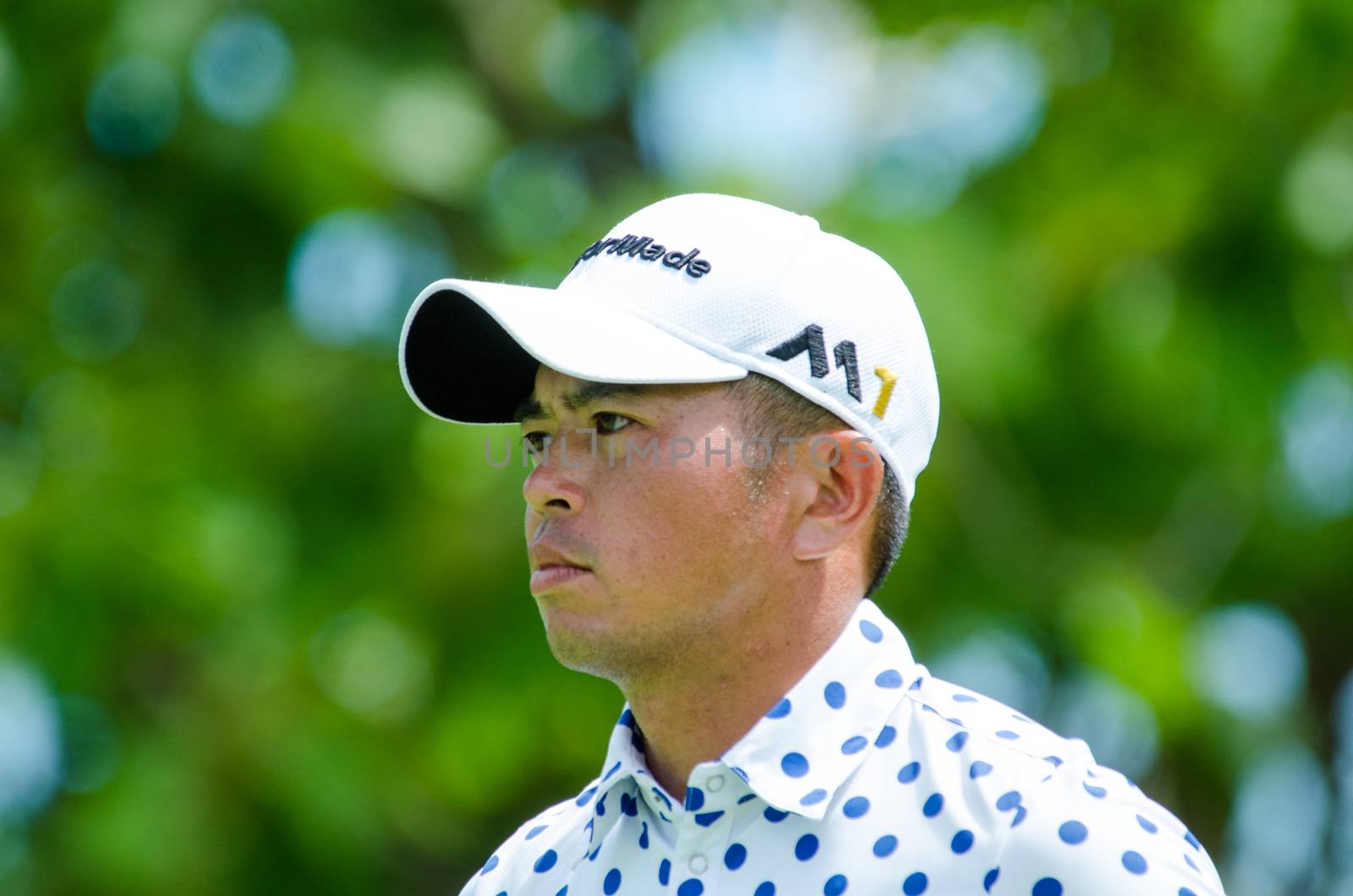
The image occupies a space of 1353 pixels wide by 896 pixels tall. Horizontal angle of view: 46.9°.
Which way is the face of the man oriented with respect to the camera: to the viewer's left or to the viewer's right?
to the viewer's left

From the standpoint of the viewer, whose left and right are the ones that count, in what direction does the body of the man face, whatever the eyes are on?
facing the viewer and to the left of the viewer
